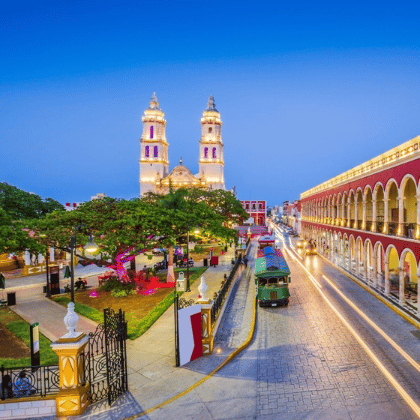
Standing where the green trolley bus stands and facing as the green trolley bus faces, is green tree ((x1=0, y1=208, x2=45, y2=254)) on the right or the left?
on its right

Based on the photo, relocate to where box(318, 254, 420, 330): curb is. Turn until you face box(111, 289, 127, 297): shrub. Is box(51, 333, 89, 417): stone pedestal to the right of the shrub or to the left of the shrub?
left

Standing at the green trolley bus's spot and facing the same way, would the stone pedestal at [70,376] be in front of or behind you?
in front

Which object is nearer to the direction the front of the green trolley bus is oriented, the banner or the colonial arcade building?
the banner

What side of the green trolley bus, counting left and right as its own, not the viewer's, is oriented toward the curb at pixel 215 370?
front

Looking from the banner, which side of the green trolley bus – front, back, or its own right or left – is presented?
front

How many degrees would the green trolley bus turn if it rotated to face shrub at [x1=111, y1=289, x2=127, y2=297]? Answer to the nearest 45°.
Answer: approximately 90° to its right

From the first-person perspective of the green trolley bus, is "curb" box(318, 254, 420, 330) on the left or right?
on its left

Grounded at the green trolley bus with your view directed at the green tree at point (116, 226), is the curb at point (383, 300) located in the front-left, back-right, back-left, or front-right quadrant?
back-right

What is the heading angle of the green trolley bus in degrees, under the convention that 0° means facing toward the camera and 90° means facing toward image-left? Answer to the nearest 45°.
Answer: approximately 0°

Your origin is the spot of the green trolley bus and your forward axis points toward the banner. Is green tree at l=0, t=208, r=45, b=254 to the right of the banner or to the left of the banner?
right

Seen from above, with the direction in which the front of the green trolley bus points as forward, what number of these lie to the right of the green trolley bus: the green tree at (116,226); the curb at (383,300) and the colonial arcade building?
1

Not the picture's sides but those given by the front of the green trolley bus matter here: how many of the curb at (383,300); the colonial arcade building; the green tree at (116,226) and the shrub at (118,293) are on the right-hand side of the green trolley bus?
2

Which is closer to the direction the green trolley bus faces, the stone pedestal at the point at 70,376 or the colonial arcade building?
the stone pedestal

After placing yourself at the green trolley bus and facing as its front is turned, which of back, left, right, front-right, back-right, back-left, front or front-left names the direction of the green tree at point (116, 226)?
right
